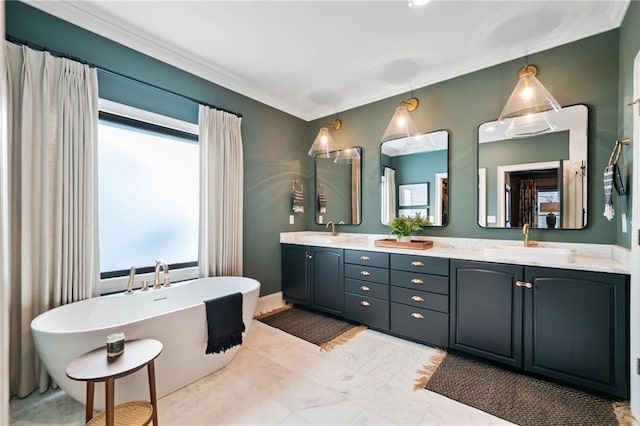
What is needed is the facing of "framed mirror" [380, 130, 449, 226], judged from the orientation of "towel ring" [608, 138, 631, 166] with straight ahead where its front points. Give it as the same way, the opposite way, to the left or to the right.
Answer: to the left

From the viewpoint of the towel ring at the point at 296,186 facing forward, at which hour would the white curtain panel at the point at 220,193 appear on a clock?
The white curtain panel is roughly at 3 o'clock from the towel ring.

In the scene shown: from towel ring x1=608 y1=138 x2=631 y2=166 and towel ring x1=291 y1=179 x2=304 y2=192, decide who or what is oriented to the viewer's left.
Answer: towel ring x1=608 y1=138 x2=631 y2=166

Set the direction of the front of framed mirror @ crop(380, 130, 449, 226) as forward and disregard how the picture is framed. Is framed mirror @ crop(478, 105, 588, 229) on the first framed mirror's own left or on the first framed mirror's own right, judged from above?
on the first framed mirror's own left

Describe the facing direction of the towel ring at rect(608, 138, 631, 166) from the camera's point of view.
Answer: facing to the left of the viewer

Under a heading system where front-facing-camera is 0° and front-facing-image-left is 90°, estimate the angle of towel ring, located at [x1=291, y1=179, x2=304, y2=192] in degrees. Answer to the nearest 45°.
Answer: approximately 315°

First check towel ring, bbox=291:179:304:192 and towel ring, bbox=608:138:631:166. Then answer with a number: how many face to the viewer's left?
1
